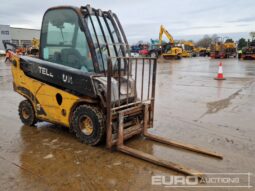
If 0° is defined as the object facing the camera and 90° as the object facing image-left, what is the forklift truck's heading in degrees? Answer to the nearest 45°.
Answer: approximately 315°

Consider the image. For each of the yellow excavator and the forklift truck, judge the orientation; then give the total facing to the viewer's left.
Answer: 1

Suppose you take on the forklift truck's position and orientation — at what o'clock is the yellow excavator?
The yellow excavator is roughly at 8 o'clock from the forklift truck.

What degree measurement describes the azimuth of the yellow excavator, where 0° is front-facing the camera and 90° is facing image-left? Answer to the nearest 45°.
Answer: approximately 90°

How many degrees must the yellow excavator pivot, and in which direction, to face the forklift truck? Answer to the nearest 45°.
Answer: approximately 90° to its left
